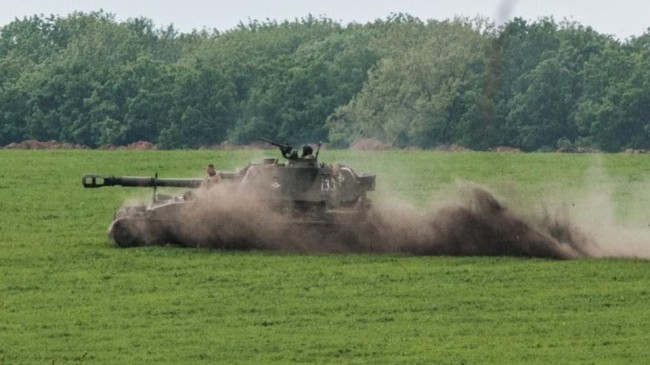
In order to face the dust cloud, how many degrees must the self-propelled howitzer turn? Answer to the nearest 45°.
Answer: approximately 180°

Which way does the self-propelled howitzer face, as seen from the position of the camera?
facing to the left of the viewer
